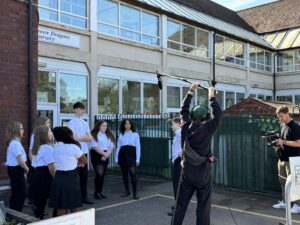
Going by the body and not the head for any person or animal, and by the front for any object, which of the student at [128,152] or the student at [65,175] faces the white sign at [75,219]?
the student at [128,152]

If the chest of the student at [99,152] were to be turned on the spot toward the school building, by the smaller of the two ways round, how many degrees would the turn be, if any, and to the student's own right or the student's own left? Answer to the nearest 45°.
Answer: approximately 135° to the student's own left

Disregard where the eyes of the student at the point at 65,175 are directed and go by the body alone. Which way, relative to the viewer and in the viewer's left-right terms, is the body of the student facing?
facing away from the viewer and to the right of the viewer

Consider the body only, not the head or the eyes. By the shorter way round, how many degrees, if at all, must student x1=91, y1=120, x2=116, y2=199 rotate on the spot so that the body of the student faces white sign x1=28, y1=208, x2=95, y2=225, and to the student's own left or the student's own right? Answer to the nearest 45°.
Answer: approximately 45° to the student's own right

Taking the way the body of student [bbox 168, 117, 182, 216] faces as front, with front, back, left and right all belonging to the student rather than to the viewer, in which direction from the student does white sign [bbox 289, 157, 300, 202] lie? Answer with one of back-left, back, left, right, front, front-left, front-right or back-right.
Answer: back-left

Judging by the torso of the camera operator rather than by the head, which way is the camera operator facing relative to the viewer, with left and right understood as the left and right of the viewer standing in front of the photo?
facing to the left of the viewer

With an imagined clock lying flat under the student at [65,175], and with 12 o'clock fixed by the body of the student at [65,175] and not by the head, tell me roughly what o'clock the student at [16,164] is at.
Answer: the student at [16,164] is roughly at 9 o'clock from the student at [65,175].

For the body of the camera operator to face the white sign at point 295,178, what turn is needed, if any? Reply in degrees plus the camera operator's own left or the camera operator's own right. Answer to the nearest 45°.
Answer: approximately 90° to the camera operator's own left

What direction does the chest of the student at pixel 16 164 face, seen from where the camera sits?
to the viewer's right
